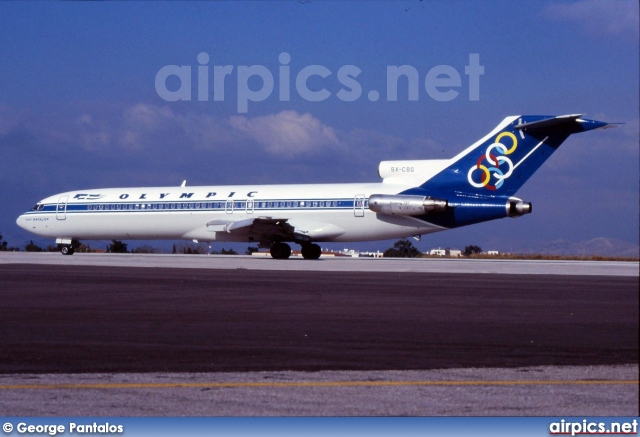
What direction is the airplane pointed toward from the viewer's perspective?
to the viewer's left
